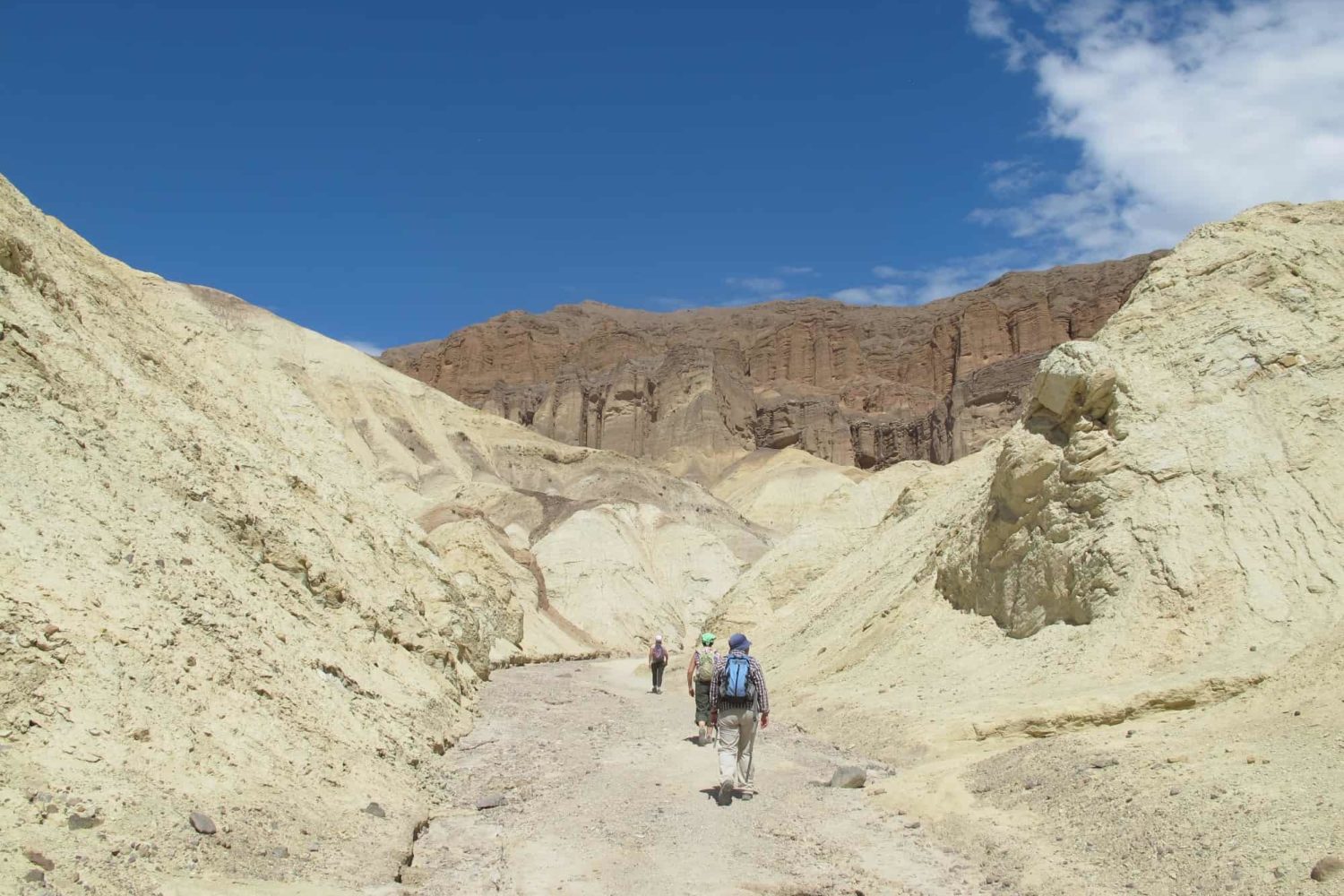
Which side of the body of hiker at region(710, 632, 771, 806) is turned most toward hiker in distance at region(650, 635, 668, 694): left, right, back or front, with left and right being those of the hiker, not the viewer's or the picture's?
front

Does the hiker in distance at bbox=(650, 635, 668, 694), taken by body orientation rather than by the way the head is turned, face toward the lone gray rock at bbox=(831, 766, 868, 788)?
no

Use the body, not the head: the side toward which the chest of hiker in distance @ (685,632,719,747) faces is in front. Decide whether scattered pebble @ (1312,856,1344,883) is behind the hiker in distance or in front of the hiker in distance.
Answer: behind

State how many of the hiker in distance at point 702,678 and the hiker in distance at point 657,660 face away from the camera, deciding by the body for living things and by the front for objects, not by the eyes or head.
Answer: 2

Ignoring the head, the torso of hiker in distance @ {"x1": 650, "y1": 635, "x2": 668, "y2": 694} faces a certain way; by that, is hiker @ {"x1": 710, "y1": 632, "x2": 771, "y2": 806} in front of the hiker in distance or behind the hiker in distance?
behind

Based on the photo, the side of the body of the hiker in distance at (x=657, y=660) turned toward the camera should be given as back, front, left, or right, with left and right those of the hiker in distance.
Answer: back

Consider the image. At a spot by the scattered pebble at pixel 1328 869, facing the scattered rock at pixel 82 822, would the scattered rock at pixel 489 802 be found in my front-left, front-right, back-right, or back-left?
front-right

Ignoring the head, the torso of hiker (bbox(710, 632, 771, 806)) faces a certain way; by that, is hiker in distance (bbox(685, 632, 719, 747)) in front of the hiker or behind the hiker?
in front

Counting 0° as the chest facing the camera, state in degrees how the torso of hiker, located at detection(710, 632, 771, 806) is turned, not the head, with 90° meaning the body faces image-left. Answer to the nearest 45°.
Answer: approximately 180°

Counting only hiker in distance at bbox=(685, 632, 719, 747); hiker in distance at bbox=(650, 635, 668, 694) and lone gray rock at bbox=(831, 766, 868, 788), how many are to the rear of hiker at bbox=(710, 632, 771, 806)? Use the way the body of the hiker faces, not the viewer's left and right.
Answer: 0

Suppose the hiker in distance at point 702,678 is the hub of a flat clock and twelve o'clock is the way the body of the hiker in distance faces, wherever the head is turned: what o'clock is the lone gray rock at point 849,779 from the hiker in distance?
The lone gray rock is roughly at 4 o'clock from the hiker in distance.

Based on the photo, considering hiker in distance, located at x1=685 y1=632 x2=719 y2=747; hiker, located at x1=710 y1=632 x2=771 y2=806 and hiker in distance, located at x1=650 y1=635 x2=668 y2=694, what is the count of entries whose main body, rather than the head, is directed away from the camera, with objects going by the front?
3

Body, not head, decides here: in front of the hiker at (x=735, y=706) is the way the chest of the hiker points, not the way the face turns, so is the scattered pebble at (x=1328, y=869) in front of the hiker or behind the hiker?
behind

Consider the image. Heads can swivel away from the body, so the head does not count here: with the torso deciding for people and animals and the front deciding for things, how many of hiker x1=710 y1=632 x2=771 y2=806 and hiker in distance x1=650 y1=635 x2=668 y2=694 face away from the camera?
2

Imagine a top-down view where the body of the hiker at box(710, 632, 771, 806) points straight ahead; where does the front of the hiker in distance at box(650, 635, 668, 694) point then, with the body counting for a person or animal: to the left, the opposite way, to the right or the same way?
the same way

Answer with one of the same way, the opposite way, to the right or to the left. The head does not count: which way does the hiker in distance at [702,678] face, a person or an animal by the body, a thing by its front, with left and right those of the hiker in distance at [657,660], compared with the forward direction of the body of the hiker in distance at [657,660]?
the same way

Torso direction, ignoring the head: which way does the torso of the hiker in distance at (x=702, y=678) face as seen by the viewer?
away from the camera

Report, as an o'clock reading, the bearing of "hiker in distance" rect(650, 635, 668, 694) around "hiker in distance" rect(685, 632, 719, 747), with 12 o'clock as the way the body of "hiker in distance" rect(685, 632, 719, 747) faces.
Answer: "hiker in distance" rect(650, 635, 668, 694) is roughly at 12 o'clock from "hiker in distance" rect(685, 632, 719, 747).

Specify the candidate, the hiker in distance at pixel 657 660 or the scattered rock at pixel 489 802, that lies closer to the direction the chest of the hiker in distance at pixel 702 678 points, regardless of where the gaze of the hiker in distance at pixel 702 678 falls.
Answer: the hiker in distance

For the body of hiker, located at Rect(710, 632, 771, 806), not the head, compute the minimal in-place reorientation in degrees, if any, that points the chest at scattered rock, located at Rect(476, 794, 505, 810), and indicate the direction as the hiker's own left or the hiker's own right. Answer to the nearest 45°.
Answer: approximately 90° to the hiker's own left

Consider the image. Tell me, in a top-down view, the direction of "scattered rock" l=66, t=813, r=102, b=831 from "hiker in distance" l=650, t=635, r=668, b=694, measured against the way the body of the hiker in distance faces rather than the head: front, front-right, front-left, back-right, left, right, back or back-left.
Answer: back
